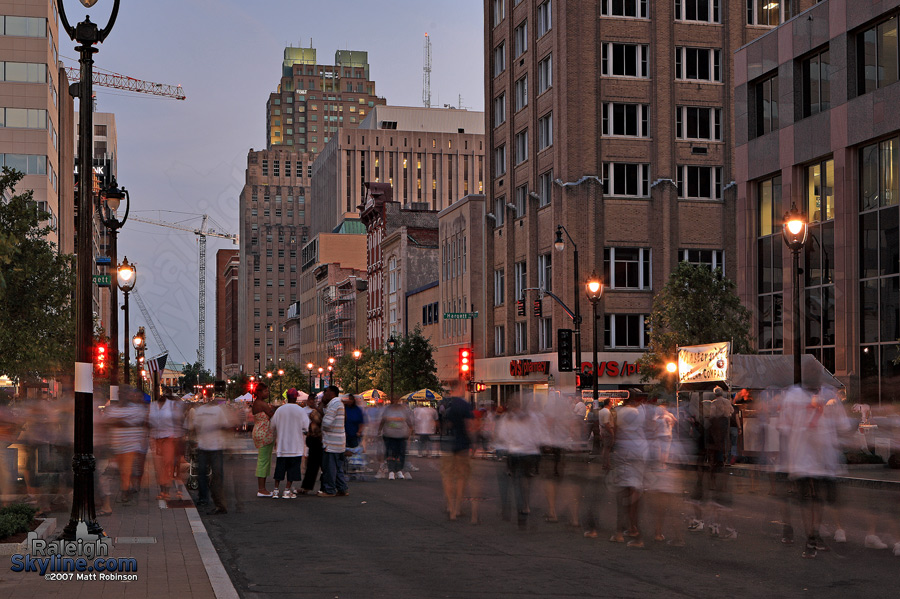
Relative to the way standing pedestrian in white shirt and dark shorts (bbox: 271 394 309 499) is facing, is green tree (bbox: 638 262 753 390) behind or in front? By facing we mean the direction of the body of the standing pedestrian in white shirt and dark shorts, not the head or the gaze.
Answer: in front

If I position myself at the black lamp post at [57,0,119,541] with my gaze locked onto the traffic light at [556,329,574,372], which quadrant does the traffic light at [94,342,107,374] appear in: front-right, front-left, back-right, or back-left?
front-left

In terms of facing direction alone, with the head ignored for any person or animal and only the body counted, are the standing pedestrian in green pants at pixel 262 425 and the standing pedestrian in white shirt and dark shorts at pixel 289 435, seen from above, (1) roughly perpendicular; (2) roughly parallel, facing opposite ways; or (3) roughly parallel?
roughly perpendicular

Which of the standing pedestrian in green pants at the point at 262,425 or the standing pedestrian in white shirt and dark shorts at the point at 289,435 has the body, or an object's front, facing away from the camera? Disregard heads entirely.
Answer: the standing pedestrian in white shirt and dark shorts at the point at 289,435

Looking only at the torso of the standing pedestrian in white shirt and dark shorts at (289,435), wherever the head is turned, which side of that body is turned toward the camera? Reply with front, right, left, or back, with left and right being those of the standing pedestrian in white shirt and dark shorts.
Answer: back

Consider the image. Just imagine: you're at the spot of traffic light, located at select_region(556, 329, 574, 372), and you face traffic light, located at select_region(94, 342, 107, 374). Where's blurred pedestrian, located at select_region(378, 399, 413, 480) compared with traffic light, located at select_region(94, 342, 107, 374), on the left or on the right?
left

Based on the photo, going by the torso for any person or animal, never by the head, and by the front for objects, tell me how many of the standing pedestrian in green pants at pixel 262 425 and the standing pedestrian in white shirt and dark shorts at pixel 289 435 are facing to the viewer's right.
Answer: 1

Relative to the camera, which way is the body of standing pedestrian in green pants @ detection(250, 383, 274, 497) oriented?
to the viewer's right
